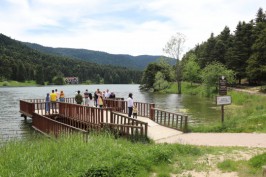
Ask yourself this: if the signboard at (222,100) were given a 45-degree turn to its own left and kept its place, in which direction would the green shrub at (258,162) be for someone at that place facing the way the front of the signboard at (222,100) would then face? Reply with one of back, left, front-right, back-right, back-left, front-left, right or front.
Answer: front-right

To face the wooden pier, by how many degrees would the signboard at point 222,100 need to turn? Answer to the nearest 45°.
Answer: approximately 90° to its right

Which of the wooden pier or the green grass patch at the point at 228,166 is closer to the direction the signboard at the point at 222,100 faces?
the green grass patch

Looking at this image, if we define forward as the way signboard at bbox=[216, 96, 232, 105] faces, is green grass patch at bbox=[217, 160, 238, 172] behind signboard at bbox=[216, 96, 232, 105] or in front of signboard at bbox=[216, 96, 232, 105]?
in front

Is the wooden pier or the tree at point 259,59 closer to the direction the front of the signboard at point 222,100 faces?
the wooden pier

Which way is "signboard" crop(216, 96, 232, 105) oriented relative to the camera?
toward the camera

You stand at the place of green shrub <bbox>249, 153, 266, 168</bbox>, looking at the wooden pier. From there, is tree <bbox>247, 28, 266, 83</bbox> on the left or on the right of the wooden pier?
right

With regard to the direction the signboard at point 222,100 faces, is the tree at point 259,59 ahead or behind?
behind
